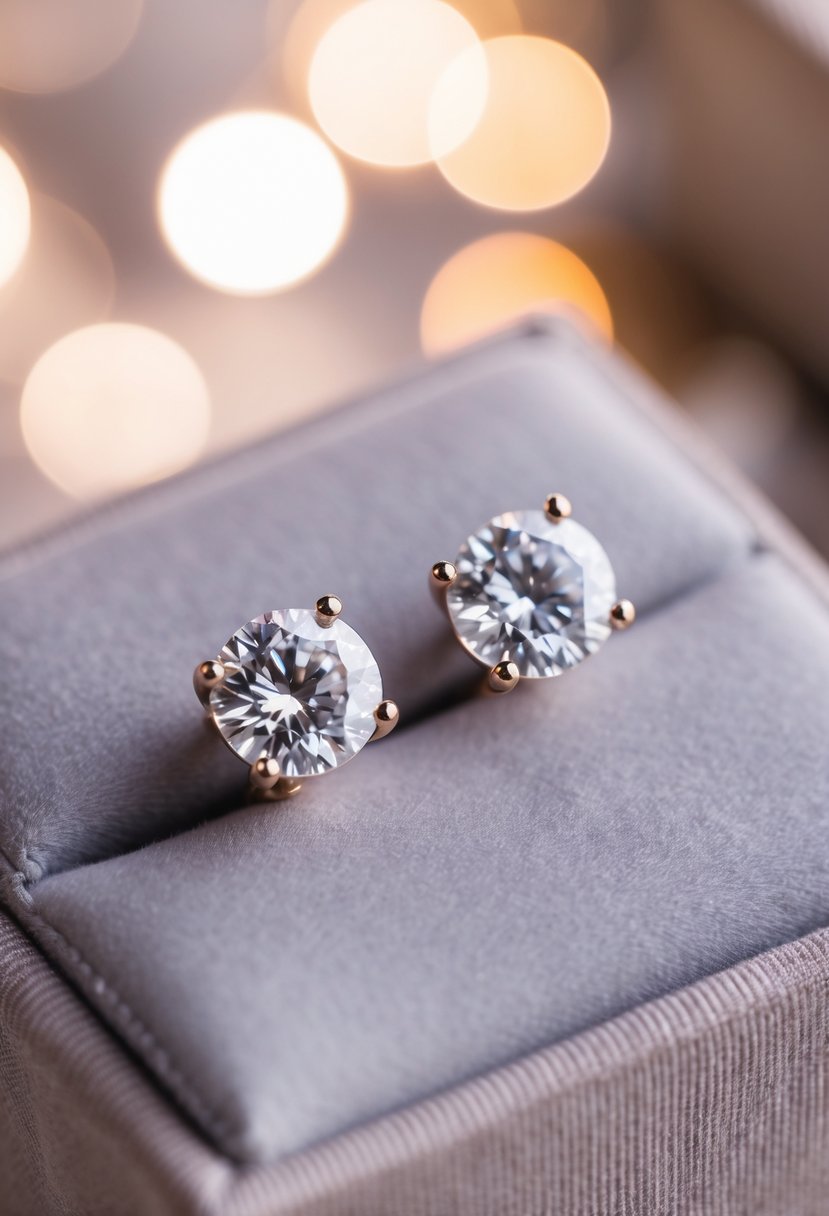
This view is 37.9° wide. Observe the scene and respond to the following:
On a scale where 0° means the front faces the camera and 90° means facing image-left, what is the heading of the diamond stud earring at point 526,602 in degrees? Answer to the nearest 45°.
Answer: approximately 0°

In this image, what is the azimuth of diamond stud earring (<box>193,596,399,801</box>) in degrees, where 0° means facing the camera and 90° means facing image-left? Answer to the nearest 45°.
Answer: approximately 0°

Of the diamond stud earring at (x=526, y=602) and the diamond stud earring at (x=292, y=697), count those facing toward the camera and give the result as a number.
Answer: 2
